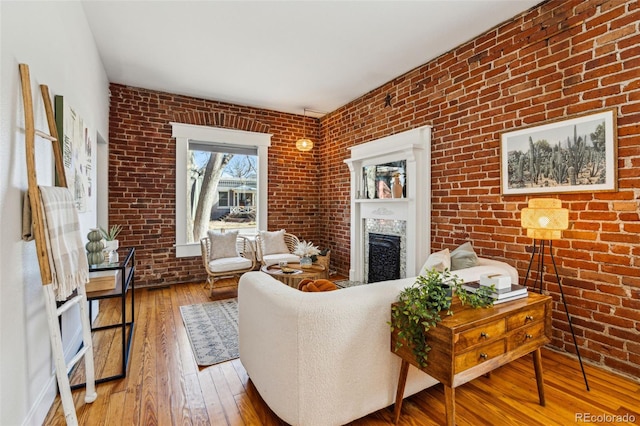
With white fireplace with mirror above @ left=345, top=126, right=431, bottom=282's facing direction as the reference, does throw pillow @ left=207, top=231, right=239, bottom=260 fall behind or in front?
in front

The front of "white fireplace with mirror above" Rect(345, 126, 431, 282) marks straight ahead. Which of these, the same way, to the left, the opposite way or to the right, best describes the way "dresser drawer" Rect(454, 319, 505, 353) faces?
to the left

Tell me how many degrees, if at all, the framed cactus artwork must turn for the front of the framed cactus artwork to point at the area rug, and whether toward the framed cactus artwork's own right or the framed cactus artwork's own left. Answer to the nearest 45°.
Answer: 0° — it already faces it

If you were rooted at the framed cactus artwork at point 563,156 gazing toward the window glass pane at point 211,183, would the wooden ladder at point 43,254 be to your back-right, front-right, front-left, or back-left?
front-left

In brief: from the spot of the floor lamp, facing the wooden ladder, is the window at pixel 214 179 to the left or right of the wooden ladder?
right

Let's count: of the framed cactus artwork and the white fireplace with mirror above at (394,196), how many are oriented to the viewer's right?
0

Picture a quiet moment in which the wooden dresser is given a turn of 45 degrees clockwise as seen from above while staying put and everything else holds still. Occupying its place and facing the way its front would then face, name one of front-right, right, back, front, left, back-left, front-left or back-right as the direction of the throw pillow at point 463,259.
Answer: back

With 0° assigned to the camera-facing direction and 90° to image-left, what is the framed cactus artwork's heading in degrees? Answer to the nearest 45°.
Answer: approximately 45°

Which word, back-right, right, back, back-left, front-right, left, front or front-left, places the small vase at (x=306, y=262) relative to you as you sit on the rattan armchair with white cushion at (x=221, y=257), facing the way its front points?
front

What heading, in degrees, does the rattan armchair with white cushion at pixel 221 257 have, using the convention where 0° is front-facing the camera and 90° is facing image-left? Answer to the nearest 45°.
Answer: approximately 315°

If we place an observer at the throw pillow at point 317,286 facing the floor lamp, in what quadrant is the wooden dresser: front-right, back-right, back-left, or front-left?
front-right

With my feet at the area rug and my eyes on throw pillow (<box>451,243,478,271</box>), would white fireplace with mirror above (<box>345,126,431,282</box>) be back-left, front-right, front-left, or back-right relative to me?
front-left
